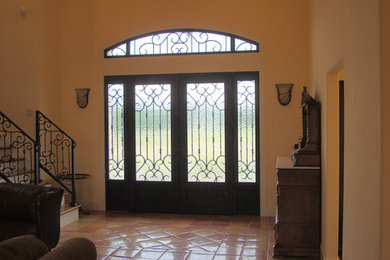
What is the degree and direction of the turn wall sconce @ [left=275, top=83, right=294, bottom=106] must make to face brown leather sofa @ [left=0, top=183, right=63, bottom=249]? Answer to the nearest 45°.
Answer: approximately 45° to its right

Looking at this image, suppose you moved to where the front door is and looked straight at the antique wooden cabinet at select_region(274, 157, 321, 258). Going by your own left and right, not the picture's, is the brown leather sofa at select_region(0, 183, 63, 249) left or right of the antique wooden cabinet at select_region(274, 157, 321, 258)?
right

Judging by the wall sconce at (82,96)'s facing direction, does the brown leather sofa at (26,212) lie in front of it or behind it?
in front

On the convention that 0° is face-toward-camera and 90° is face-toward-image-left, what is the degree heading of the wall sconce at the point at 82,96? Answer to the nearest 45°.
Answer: approximately 0°

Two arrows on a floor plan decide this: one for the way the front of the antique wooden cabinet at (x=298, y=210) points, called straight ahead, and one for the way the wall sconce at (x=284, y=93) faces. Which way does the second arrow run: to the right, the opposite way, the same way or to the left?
to the left

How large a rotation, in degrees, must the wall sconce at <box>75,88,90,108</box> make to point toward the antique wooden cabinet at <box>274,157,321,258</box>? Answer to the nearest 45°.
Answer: approximately 45° to its left

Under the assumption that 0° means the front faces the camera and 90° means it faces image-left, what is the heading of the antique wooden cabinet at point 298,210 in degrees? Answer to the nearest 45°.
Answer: approximately 90°

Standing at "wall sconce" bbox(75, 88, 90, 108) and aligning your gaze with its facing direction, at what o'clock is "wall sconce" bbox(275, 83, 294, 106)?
"wall sconce" bbox(275, 83, 294, 106) is roughly at 10 o'clock from "wall sconce" bbox(75, 88, 90, 108).
